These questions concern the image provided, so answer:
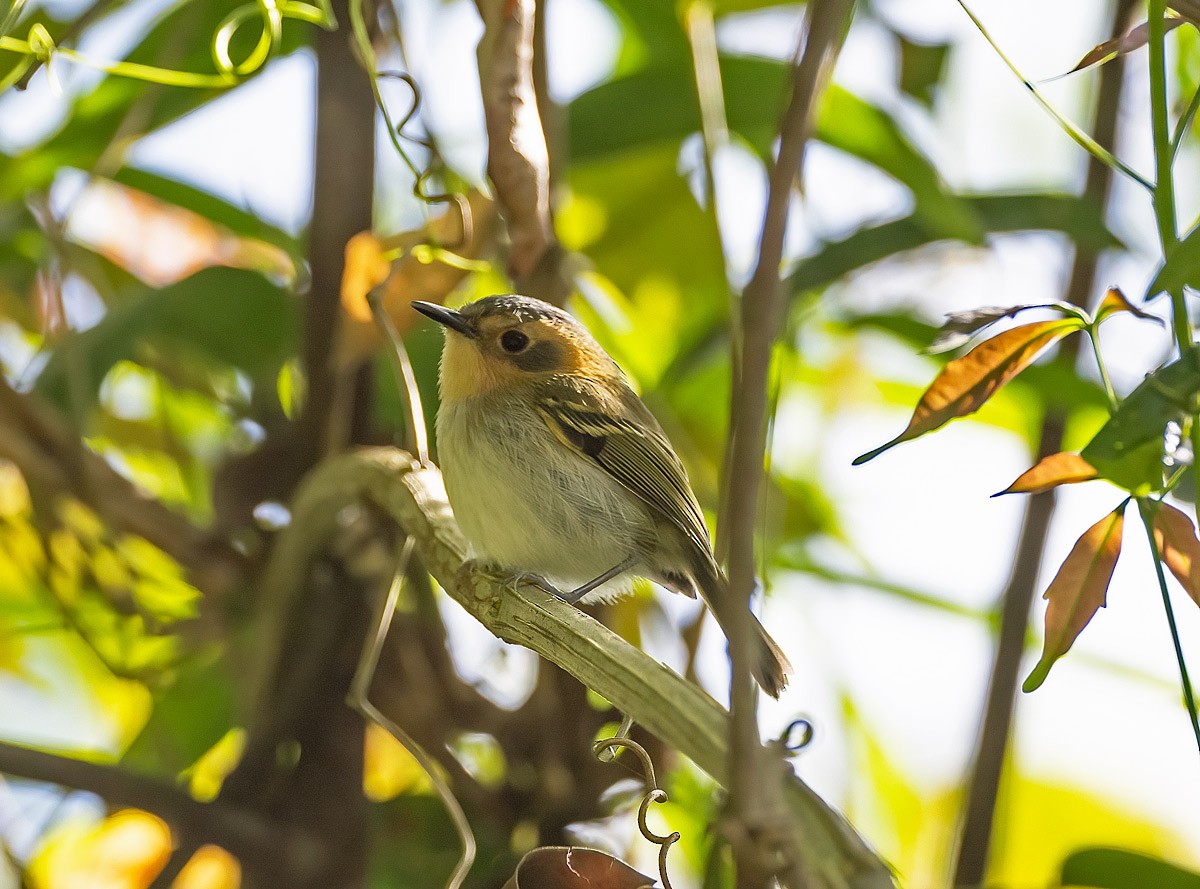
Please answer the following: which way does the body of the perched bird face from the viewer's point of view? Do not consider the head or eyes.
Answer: to the viewer's left

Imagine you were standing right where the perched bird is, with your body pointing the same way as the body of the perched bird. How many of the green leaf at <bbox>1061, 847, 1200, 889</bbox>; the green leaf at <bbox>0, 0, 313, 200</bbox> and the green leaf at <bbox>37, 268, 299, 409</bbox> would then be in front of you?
2

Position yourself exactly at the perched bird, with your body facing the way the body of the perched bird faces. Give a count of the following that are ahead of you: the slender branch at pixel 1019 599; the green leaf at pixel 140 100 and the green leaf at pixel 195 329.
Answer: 2

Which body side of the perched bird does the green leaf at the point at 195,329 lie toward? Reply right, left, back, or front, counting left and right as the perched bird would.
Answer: right

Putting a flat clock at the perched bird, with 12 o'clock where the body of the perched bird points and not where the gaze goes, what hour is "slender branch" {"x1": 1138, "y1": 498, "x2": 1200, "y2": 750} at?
The slender branch is roughly at 8 o'clock from the perched bird.

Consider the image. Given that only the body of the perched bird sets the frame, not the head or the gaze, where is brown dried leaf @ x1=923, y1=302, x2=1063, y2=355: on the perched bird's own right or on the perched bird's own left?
on the perched bird's own left
